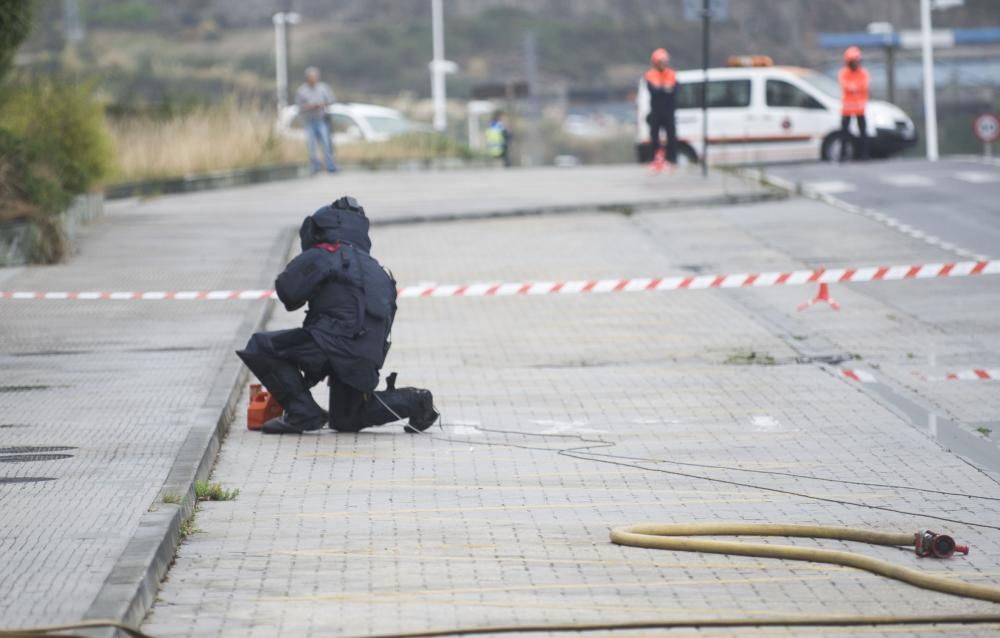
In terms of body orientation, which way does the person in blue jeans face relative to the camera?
toward the camera

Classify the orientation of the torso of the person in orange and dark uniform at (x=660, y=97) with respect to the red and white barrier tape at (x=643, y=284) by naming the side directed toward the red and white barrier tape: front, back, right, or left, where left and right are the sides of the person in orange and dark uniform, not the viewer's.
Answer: front

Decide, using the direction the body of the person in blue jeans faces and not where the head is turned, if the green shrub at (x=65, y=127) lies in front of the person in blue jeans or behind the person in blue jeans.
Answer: in front

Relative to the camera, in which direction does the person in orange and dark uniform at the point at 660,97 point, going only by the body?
toward the camera

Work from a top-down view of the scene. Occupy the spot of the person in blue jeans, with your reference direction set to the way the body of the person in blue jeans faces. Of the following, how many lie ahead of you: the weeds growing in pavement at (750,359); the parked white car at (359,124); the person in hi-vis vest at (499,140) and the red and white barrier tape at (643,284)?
2

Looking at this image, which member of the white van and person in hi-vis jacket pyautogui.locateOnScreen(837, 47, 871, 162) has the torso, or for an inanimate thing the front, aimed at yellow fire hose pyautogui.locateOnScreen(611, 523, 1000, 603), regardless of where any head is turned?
the person in hi-vis jacket

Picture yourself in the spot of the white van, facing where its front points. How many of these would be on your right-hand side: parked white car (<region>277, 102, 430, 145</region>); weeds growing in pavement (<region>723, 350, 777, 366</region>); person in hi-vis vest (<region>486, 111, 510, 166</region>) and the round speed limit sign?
1

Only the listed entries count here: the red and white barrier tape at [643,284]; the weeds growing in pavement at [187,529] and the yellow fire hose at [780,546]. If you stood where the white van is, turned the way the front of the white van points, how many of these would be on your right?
3

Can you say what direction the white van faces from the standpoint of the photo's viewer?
facing to the right of the viewer

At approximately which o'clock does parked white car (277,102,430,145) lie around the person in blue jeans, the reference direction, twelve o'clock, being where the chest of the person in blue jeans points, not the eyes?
The parked white car is roughly at 6 o'clock from the person in blue jeans.

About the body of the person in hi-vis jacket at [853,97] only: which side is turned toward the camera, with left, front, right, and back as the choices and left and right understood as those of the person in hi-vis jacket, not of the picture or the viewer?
front

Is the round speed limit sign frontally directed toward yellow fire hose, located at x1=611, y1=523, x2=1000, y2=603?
yes

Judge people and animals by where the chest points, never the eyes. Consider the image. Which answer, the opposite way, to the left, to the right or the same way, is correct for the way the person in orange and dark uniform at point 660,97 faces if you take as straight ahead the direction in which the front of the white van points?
to the right

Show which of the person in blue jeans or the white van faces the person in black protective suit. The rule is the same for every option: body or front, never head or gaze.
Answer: the person in blue jeans

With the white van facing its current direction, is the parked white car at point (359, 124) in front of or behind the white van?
behind

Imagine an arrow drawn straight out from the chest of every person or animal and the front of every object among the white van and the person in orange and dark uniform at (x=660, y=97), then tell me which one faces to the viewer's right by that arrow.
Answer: the white van

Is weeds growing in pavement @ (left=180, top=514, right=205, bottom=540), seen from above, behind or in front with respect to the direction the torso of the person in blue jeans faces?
in front
